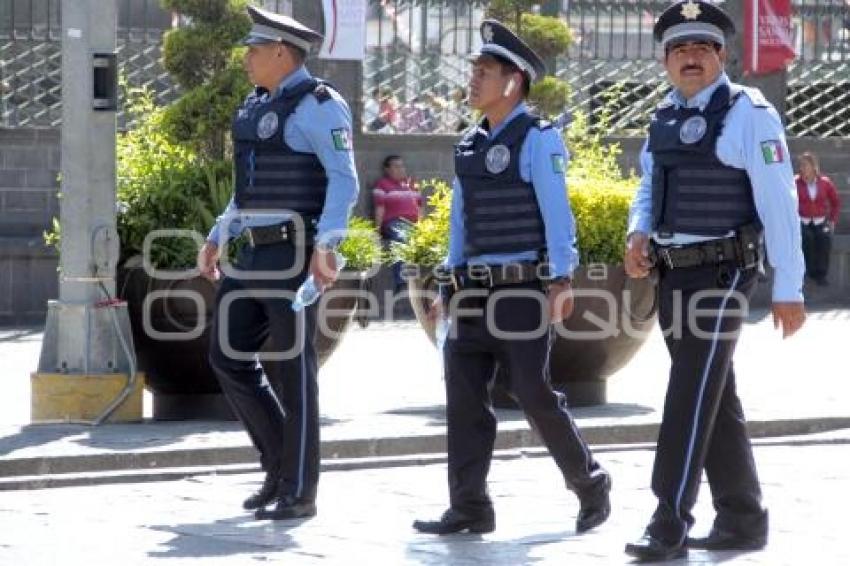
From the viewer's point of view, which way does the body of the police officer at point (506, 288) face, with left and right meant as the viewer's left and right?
facing the viewer and to the left of the viewer

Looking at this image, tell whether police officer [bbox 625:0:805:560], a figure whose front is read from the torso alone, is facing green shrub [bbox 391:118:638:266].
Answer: no

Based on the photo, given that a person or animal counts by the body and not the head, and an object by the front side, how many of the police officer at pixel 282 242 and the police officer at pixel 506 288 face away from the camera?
0

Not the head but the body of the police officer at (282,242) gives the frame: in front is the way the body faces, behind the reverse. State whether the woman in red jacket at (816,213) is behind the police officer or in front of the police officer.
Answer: behind

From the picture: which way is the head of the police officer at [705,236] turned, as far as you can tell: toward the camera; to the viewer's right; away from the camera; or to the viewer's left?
toward the camera

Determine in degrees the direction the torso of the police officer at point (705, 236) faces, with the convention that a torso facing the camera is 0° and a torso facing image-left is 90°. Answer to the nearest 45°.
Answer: approximately 45°

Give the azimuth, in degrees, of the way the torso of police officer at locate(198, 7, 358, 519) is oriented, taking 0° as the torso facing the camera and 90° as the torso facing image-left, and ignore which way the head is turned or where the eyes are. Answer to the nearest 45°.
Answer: approximately 45°

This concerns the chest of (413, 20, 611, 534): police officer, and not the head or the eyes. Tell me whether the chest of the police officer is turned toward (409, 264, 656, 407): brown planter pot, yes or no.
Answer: no

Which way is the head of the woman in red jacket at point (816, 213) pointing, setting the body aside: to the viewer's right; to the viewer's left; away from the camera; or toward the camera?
toward the camera

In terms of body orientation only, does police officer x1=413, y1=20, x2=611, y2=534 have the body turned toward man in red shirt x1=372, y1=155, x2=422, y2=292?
no

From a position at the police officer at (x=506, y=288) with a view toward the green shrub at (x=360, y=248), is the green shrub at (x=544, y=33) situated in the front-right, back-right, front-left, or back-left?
front-right

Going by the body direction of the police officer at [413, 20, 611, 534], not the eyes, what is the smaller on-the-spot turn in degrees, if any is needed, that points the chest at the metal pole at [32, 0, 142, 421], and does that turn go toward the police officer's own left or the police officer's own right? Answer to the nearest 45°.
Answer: approximately 90° to the police officer's own right

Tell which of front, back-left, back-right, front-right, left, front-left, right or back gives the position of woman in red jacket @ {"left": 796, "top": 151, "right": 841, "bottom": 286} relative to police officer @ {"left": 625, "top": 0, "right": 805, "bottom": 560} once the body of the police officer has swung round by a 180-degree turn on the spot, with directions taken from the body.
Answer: front-left

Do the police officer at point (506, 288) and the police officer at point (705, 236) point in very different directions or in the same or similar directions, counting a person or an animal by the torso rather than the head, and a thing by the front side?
same or similar directions
